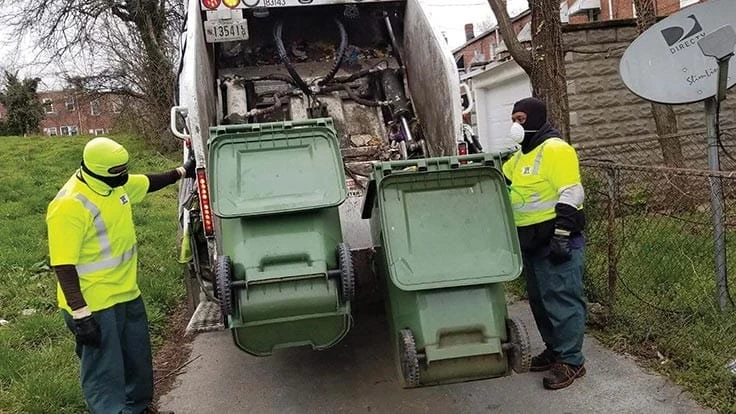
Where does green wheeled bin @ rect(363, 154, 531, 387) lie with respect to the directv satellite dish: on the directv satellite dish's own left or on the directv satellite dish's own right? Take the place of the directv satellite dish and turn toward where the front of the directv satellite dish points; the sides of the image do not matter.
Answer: on the directv satellite dish's own right

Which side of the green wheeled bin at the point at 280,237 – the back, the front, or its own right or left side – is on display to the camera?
back

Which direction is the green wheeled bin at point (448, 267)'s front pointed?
away from the camera

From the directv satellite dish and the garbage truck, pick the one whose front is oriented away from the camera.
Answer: the garbage truck

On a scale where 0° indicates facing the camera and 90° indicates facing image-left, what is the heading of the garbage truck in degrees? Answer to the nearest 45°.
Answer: approximately 180°

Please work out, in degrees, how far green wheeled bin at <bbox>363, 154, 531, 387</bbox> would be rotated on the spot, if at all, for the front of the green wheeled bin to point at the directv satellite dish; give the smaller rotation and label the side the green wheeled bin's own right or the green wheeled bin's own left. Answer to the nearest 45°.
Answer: approximately 45° to the green wheeled bin's own right

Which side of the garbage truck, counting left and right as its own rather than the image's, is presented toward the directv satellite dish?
right

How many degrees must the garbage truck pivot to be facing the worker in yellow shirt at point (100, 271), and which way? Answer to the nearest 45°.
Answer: approximately 135° to its left

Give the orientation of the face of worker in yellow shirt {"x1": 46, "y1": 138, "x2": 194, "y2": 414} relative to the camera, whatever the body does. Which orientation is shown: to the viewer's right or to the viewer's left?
to the viewer's right
